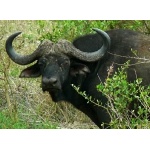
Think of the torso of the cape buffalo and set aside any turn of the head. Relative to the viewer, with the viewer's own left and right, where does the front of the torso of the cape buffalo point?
facing the viewer and to the left of the viewer

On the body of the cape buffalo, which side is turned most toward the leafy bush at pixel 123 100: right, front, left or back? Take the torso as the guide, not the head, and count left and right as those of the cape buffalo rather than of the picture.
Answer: left
